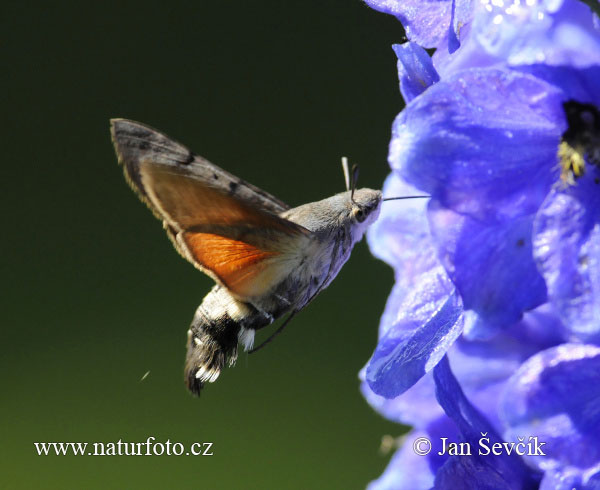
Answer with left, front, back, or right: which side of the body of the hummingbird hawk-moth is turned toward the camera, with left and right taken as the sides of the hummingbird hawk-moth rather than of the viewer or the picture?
right
